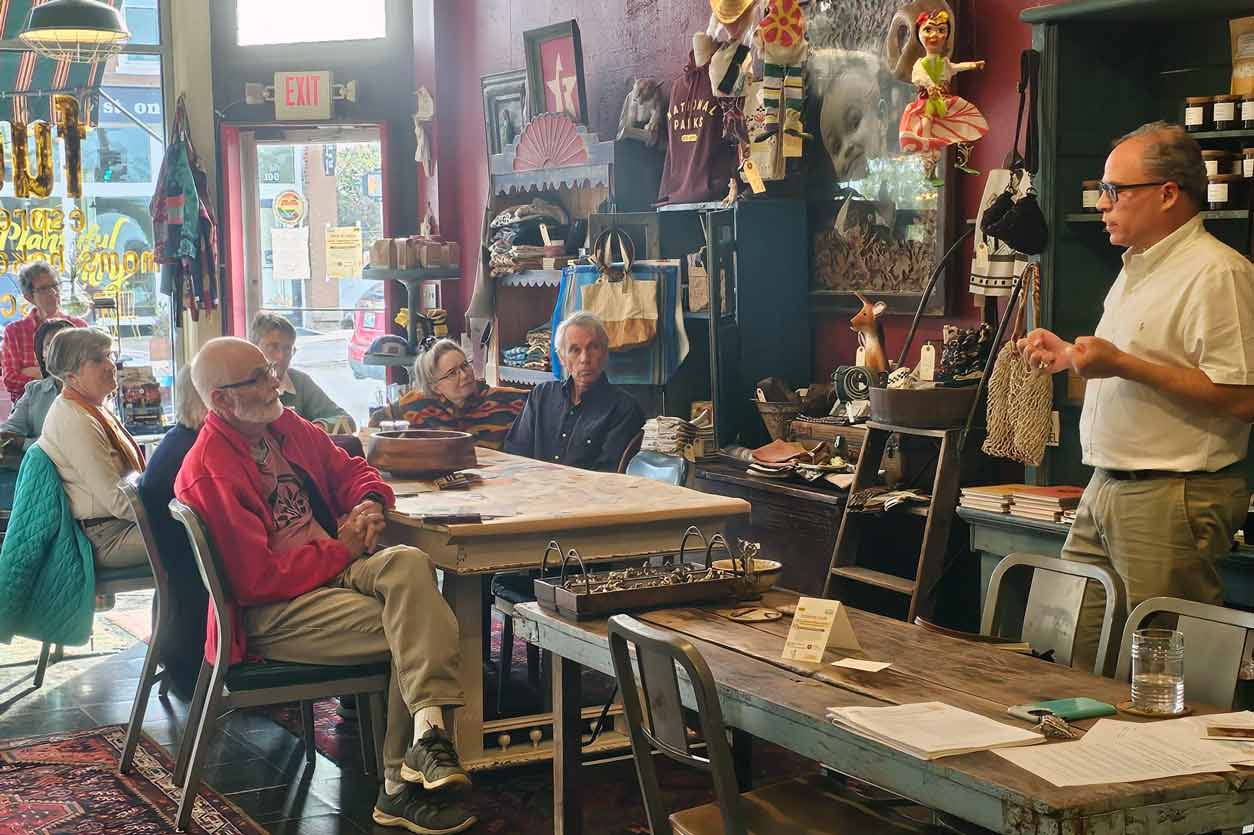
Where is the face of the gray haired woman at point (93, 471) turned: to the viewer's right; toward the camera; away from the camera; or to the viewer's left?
to the viewer's right

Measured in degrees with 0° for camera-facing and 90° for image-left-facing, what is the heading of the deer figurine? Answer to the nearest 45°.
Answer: approximately 45°

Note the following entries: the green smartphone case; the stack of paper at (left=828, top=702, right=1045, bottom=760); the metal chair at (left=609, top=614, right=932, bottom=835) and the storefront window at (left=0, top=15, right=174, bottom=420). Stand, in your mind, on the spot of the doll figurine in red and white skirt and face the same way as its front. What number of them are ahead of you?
3

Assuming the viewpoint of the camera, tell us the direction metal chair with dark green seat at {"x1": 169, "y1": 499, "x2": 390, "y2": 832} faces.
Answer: facing to the right of the viewer

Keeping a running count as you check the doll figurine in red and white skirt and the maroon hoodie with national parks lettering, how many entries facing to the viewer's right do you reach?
0

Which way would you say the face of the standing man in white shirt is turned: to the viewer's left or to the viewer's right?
to the viewer's left

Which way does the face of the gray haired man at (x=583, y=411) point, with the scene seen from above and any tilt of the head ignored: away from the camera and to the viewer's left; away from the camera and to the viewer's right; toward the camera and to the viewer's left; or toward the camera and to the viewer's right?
toward the camera and to the viewer's right

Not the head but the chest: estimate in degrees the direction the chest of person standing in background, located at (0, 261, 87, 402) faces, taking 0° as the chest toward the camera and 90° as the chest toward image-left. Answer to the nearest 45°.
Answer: approximately 315°

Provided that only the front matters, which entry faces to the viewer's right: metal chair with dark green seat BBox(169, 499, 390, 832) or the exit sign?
the metal chair with dark green seat

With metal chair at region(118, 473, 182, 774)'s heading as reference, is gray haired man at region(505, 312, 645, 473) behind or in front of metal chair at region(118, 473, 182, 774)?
in front

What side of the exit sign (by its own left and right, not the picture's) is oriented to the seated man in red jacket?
front

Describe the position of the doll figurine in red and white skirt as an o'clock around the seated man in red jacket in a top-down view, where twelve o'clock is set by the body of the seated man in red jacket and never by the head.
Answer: The doll figurine in red and white skirt is roughly at 10 o'clock from the seated man in red jacket.

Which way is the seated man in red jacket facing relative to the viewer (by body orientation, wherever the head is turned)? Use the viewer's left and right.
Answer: facing the viewer and to the right of the viewer

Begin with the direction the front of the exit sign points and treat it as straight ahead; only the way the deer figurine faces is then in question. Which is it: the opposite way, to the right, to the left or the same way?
to the right

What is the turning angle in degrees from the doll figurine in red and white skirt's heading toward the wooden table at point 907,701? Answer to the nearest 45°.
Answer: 0° — it already faces it

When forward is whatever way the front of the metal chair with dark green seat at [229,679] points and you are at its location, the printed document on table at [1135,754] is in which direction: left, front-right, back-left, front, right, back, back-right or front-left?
front-right

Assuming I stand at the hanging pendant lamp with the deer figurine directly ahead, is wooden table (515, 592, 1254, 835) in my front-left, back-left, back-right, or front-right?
front-right

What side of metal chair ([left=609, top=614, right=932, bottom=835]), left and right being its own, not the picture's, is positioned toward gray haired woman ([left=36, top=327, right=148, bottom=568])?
left

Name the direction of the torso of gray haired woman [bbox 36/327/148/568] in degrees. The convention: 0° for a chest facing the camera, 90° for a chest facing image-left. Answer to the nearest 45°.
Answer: approximately 270°

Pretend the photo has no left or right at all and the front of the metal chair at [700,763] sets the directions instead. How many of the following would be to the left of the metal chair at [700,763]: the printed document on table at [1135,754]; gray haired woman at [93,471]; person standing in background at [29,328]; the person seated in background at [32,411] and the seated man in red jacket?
4

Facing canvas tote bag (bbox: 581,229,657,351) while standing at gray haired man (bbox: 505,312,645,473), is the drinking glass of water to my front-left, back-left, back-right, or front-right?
back-right
